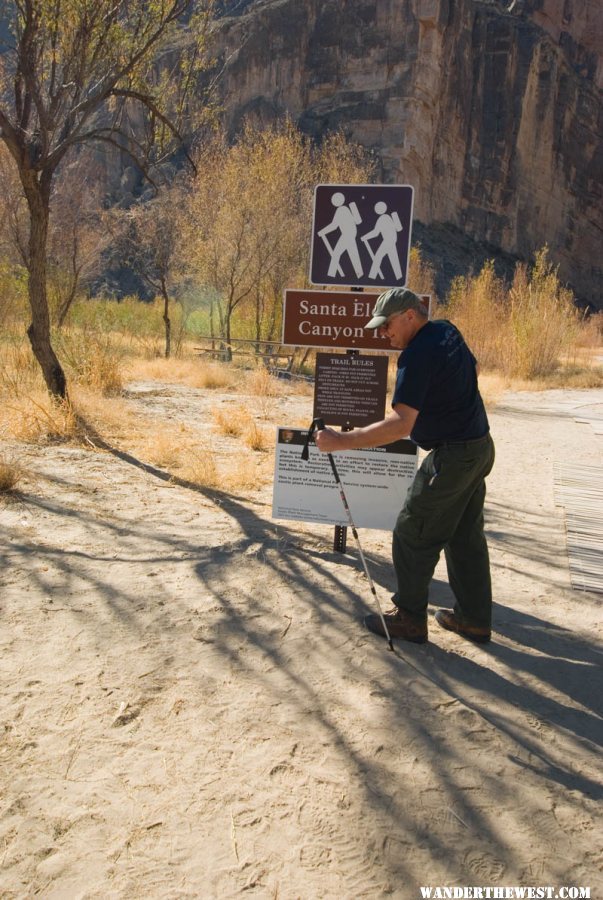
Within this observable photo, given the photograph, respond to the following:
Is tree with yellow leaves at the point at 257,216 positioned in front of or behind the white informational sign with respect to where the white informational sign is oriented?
behind

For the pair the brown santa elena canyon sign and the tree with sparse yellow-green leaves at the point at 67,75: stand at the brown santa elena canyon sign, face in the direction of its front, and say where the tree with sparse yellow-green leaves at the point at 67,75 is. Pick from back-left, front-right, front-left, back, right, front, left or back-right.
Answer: back-right

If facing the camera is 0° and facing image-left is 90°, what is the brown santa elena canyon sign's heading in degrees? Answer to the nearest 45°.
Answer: approximately 0°

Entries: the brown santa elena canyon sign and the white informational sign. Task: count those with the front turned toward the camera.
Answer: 2

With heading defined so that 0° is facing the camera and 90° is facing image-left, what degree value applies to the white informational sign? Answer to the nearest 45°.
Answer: approximately 0°
